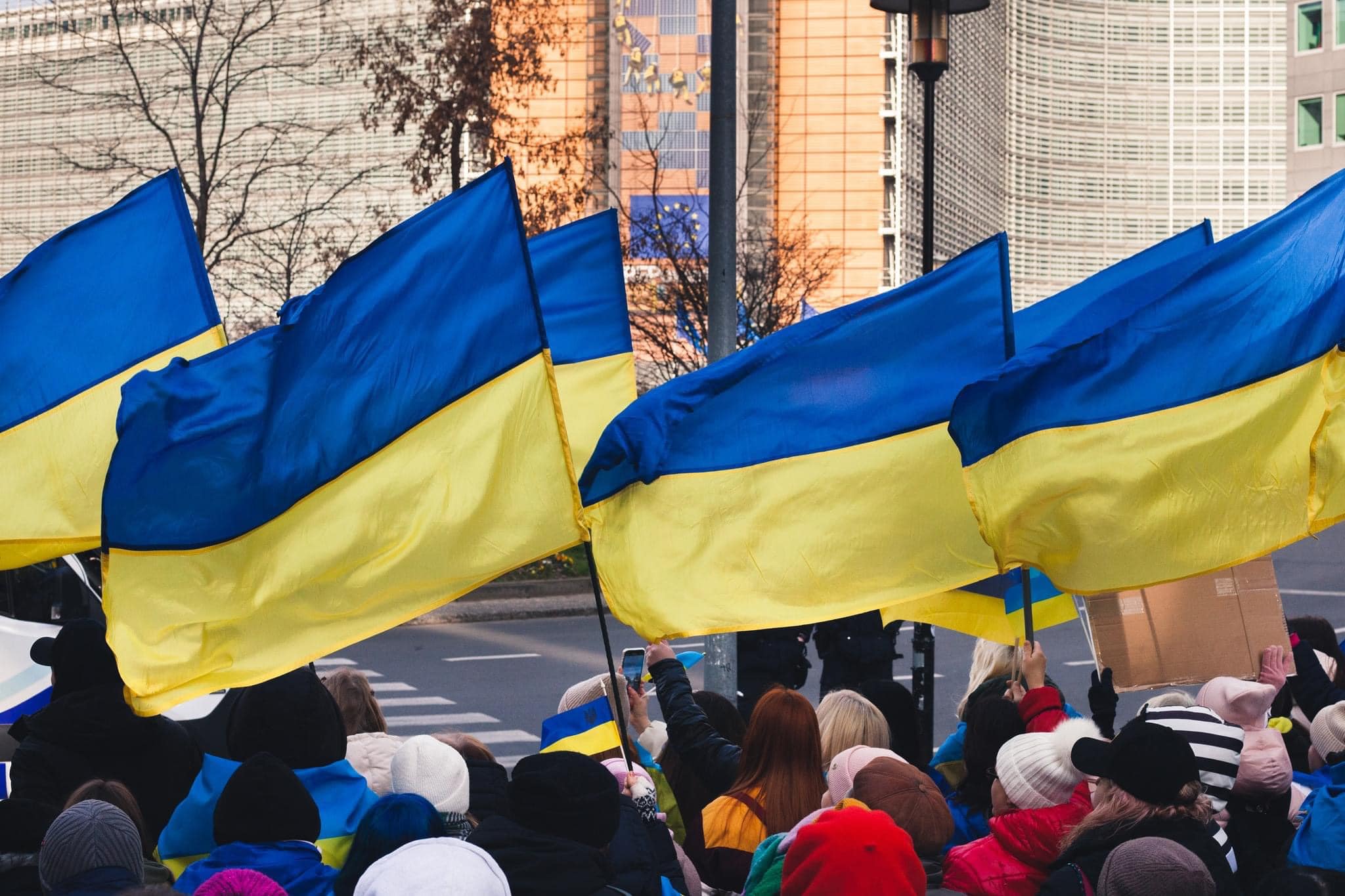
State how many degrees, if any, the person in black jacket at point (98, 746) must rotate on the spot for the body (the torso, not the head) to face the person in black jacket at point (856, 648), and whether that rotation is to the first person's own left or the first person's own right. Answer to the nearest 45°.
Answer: approximately 90° to the first person's own right

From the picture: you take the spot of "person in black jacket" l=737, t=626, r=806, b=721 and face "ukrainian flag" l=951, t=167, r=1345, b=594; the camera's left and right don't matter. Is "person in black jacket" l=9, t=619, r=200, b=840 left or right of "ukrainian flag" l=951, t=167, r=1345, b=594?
right

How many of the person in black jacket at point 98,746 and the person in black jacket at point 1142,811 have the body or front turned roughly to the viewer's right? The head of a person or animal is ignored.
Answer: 0

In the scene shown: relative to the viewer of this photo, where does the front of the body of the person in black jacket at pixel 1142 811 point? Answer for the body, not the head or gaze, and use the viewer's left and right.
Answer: facing away from the viewer and to the left of the viewer

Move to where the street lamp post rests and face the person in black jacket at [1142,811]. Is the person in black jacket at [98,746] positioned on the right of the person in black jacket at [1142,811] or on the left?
right

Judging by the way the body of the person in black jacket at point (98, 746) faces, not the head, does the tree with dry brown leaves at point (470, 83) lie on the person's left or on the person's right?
on the person's right

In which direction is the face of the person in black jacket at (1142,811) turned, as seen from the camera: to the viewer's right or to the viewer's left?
to the viewer's left

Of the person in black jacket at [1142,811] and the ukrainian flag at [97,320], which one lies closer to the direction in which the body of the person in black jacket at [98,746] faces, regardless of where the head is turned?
the ukrainian flag

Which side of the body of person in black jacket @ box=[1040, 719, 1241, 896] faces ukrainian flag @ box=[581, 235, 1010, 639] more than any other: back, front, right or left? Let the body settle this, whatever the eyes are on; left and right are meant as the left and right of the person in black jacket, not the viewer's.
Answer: front

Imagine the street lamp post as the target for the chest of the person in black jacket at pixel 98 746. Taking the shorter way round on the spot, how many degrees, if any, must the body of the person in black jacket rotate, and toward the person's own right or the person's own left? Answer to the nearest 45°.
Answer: approximately 90° to the person's own right

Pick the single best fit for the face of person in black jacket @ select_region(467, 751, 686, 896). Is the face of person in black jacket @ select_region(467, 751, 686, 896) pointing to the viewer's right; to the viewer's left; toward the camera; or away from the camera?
away from the camera

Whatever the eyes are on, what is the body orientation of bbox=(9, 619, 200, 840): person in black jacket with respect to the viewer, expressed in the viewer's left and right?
facing away from the viewer and to the left of the viewer
